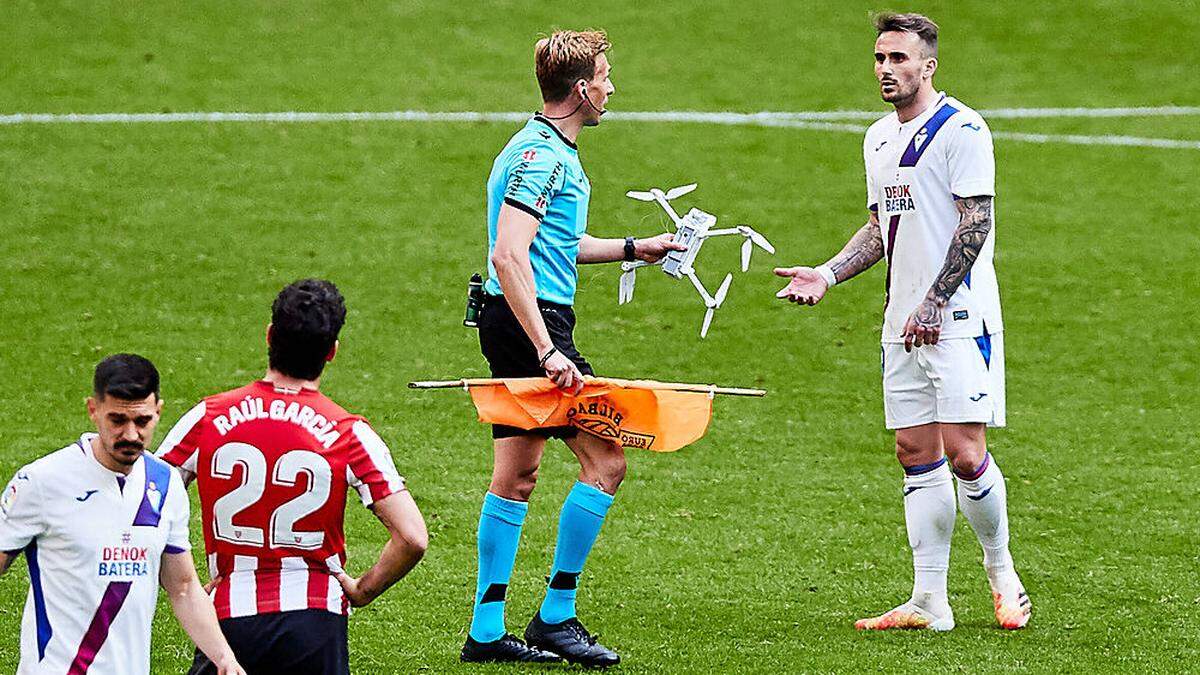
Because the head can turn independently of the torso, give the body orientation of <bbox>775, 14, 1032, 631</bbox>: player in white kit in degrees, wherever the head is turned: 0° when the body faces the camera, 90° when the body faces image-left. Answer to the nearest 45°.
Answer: approximately 45°

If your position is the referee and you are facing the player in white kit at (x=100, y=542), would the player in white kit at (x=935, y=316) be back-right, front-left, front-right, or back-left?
back-left

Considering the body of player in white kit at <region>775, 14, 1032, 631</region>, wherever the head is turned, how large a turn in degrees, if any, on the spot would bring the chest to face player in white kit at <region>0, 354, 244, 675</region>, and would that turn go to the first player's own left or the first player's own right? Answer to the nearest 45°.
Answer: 0° — they already face them

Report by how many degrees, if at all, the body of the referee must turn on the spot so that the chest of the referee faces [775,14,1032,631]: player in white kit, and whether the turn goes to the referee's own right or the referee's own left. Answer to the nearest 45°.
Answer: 0° — they already face them

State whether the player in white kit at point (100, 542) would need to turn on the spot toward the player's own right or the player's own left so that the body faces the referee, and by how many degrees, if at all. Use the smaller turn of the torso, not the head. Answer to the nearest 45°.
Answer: approximately 90° to the player's own left

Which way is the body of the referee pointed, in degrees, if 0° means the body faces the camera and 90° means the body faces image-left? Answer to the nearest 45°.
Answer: approximately 270°

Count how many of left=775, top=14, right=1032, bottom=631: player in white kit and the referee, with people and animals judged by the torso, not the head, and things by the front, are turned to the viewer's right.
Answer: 1
